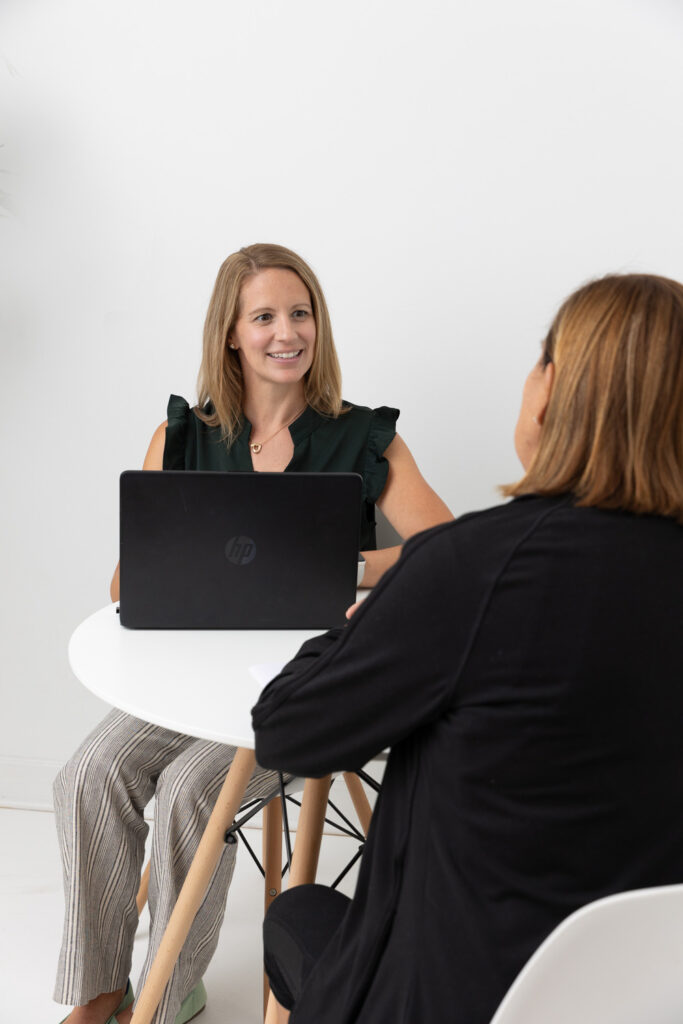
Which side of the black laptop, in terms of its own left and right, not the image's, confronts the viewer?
back

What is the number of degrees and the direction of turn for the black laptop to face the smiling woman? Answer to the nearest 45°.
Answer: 0° — it already faces them
